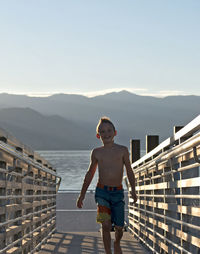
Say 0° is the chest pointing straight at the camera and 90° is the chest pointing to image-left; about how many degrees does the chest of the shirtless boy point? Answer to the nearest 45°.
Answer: approximately 0°

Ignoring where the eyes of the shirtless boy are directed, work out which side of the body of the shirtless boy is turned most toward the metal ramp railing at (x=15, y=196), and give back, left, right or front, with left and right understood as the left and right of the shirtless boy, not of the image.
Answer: right
